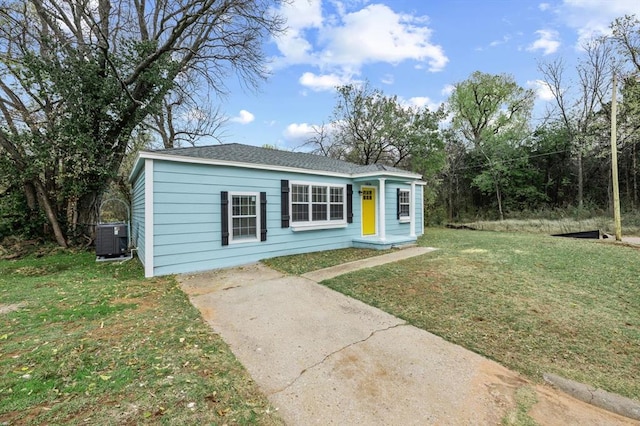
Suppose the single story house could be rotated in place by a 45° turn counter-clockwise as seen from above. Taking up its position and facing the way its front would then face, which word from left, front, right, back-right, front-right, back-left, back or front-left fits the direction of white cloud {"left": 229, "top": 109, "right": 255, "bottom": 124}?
left

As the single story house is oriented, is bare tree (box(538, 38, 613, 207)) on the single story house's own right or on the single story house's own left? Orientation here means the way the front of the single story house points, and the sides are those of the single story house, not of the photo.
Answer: on the single story house's own left

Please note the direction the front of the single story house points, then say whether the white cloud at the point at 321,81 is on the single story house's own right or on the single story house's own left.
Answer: on the single story house's own left

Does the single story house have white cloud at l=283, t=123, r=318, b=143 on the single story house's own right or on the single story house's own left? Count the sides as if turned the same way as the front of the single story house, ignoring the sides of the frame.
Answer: on the single story house's own left

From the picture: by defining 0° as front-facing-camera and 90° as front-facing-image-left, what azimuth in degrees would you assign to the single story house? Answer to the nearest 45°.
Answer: approximately 315°
